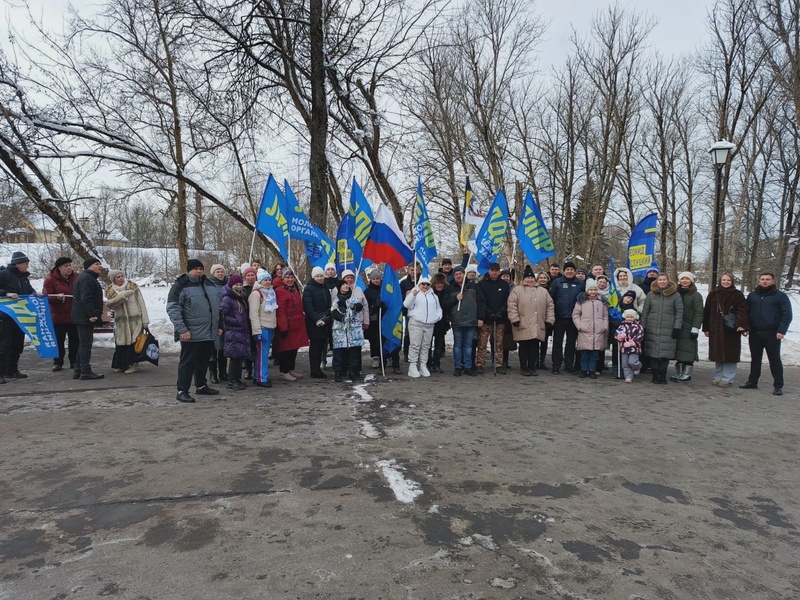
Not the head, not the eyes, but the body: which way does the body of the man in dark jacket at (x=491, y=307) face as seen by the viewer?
toward the camera

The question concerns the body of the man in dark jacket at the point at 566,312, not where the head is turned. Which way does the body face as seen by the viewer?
toward the camera

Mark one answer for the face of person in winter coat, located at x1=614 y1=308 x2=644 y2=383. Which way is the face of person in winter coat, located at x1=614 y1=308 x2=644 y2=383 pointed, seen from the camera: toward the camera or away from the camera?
toward the camera

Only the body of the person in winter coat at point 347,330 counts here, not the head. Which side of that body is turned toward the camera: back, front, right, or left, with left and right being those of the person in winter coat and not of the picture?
front

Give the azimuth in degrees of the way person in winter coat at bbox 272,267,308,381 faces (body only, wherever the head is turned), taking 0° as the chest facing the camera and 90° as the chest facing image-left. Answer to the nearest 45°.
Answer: approximately 315°

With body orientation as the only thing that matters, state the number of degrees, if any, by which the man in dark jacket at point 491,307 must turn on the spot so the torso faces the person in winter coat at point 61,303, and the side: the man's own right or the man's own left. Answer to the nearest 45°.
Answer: approximately 90° to the man's own right

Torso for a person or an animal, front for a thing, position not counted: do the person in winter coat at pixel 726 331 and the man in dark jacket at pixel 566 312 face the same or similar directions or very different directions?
same or similar directions

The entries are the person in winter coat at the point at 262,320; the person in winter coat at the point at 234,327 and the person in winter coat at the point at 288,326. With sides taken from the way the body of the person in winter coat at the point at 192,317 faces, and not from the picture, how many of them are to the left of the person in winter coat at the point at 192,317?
3

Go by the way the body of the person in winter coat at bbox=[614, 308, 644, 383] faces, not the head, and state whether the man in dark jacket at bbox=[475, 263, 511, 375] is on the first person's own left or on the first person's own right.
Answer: on the first person's own right

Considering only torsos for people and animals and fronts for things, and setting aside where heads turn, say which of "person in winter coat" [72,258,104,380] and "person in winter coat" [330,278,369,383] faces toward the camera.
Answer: "person in winter coat" [330,278,369,383]
